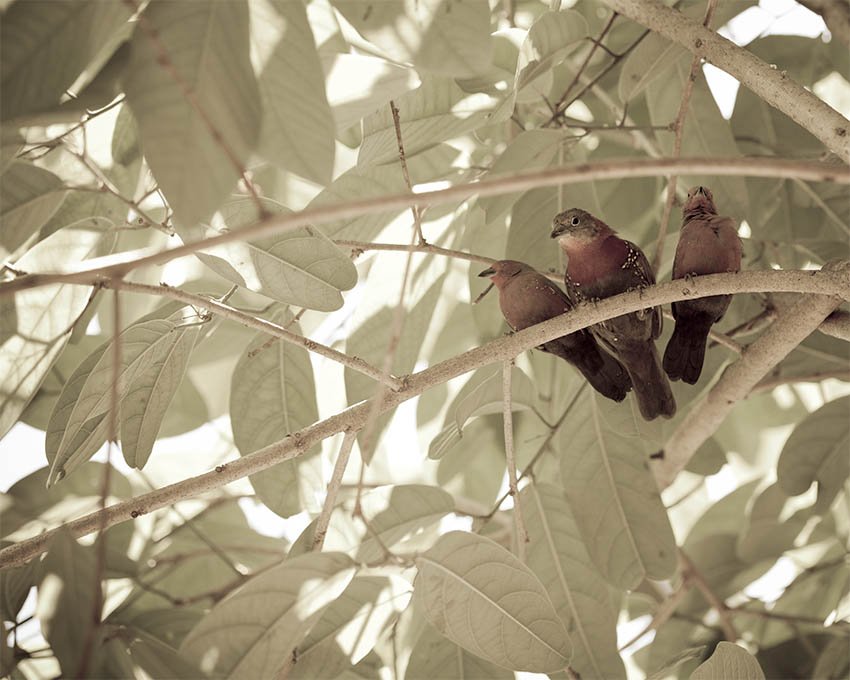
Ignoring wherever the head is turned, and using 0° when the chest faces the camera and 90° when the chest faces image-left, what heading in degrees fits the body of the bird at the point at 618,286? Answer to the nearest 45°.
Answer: approximately 45°

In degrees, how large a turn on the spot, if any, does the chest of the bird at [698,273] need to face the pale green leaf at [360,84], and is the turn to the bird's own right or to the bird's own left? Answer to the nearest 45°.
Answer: approximately 45° to the bird's own right

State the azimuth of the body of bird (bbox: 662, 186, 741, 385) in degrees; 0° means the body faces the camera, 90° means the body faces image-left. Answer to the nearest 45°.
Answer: approximately 0°

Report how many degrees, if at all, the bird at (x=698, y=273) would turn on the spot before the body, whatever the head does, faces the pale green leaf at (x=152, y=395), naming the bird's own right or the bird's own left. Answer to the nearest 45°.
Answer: approximately 90° to the bird's own right

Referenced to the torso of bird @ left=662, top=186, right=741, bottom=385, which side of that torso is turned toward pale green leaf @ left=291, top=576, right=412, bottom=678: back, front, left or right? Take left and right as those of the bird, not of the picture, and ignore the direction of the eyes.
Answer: right
